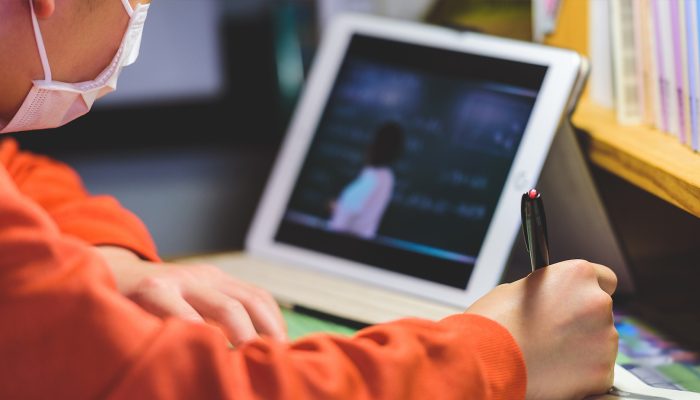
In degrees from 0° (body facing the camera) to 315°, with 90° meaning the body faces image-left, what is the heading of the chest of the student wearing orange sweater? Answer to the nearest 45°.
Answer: approximately 270°

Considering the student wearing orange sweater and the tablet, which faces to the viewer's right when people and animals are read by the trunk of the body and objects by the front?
the student wearing orange sweater

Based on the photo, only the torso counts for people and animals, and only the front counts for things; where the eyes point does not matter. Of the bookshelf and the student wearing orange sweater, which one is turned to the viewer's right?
the student wearing orange sweater

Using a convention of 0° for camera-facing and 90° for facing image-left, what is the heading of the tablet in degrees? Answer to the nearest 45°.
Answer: approximately 45°
